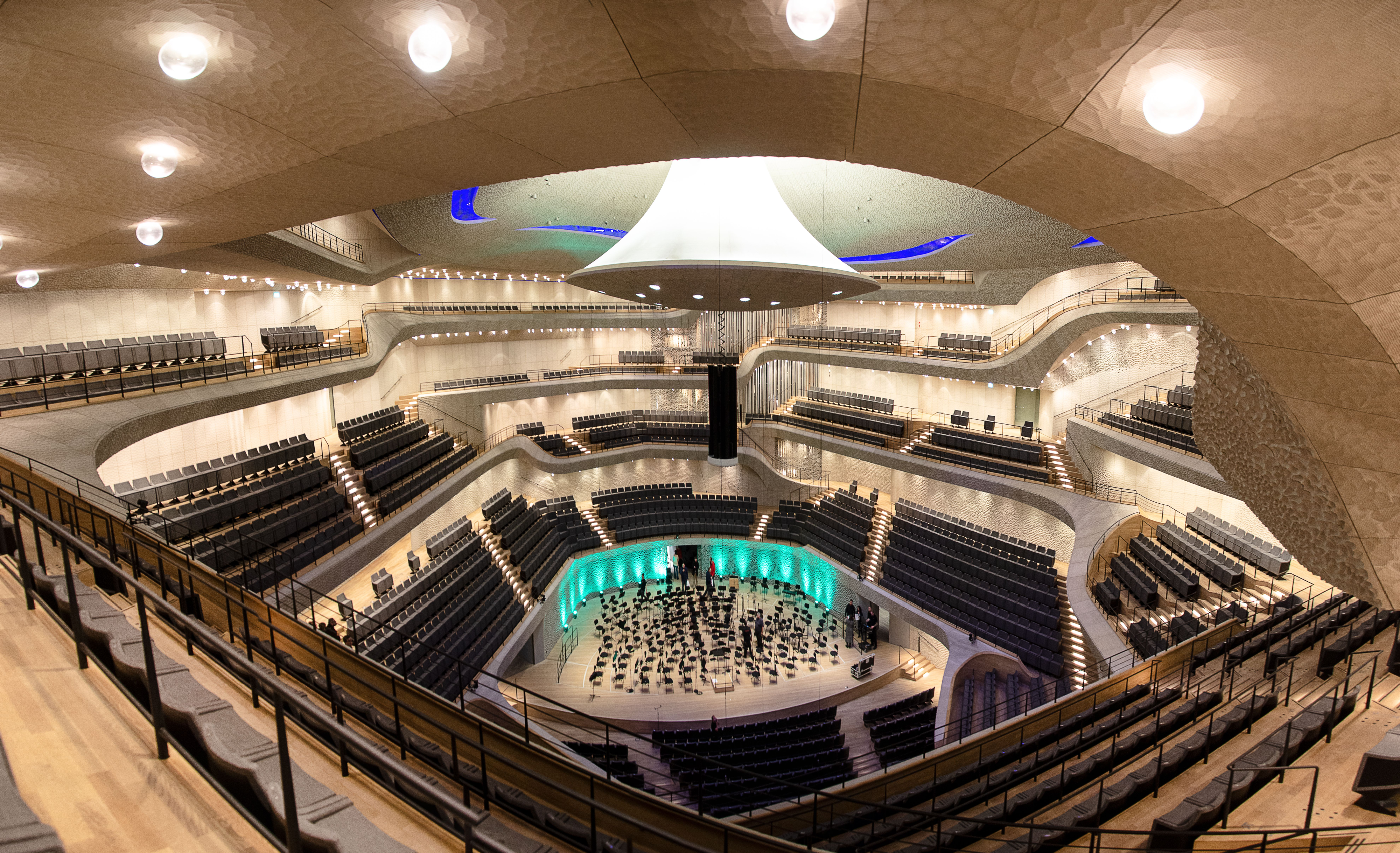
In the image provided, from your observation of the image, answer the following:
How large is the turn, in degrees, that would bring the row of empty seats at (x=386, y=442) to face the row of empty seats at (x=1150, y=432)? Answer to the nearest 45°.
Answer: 0° — it already faces it

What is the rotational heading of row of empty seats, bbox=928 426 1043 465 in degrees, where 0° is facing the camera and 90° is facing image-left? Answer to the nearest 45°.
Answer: approximately 45°

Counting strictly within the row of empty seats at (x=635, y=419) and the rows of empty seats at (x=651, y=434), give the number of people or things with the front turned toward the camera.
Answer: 2

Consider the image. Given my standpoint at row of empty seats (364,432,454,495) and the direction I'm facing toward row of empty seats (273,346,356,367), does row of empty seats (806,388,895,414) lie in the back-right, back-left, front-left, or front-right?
back-right

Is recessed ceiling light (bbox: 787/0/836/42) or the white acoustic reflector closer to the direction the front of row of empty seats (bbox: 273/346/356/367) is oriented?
the white acoustic reflector

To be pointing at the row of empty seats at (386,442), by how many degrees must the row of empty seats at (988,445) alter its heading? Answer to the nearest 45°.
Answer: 0° — it already faces it

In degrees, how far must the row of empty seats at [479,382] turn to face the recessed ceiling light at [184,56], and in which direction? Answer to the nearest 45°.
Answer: approximately 45° to its right
